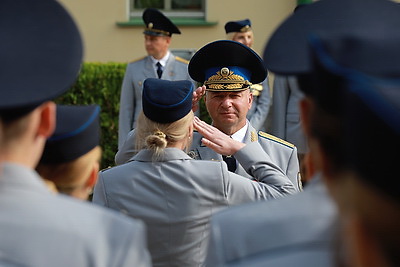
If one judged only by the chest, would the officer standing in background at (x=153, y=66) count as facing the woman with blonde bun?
yes

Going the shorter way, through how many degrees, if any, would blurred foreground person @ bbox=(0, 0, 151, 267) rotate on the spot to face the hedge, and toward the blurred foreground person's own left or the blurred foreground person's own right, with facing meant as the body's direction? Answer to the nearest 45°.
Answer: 0° — they already face it

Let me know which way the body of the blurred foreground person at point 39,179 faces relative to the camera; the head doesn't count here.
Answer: away from the camera

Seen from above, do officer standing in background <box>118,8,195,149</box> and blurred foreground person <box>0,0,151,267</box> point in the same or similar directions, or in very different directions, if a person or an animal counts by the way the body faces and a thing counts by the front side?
very different directions

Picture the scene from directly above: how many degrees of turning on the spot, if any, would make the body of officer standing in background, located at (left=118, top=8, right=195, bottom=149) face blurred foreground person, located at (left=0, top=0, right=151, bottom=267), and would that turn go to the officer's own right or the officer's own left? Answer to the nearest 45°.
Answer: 0° — they already face them

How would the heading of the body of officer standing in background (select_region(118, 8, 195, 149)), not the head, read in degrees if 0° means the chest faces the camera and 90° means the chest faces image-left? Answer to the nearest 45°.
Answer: approximately 0°

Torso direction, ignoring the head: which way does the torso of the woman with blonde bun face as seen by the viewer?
away from the camera

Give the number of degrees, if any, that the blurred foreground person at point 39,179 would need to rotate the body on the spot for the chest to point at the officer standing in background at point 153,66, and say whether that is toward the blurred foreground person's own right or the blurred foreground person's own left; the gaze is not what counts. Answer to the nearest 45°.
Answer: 0° — they already face them

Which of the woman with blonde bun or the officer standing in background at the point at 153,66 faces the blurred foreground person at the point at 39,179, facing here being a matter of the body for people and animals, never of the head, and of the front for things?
the officer standing in background

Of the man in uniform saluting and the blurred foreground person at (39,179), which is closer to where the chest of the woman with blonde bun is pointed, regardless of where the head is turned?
the man in uniform saluting

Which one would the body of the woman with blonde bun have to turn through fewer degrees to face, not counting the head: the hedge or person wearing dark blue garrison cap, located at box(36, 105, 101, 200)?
the hedge
